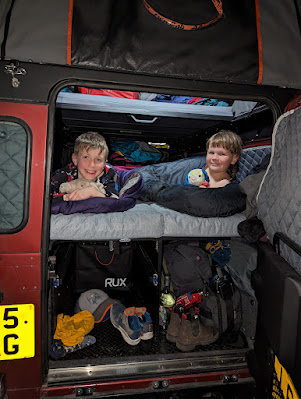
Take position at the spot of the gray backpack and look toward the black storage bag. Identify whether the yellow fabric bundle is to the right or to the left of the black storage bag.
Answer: left

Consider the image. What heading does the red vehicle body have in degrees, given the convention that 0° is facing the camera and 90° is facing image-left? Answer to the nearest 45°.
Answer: approximately 180°

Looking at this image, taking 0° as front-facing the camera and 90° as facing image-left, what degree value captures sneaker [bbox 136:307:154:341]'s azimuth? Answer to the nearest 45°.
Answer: approximately 0°
